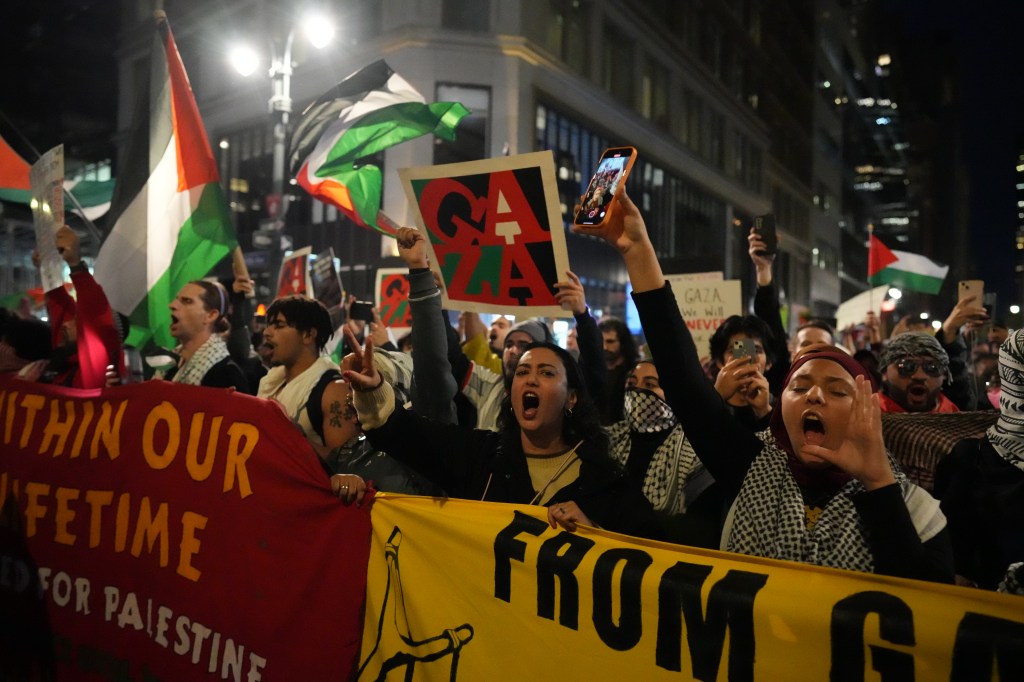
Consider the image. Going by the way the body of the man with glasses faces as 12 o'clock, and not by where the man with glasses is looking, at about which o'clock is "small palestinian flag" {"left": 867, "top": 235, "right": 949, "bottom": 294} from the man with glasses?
The small palestinian flag is roughly at 6 o'clock from the man with glasses.

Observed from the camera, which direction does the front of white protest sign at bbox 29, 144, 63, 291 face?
facing the viewer and to the left of the viewer

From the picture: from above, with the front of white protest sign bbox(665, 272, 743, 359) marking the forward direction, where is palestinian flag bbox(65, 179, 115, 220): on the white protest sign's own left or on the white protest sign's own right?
on the white protest sign's own right

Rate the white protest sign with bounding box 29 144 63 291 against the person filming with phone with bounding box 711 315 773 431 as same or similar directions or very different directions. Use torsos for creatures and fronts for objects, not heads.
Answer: same or similar directions

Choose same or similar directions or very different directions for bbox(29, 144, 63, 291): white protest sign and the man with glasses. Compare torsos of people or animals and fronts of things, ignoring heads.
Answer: same or similar directions

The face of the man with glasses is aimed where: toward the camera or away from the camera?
toward the camera

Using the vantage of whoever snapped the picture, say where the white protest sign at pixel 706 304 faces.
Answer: facing the viewer

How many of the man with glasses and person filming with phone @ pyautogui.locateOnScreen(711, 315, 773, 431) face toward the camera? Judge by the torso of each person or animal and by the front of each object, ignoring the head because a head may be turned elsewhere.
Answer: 2

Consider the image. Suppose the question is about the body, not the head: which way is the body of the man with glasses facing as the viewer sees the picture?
toward the camera

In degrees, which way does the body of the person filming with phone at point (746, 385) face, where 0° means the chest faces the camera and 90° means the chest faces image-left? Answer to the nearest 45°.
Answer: approximately 0°

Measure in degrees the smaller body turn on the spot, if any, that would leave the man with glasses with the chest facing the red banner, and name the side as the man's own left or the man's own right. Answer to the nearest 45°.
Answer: approximately 45° to the man's own right

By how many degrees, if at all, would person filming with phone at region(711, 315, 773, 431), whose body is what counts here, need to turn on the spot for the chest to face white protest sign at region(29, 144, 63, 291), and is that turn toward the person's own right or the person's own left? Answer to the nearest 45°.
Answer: approximately 90° to the person's own right

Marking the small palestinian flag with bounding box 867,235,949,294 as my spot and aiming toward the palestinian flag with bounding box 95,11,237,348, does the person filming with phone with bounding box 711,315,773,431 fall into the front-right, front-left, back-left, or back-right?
front-left
